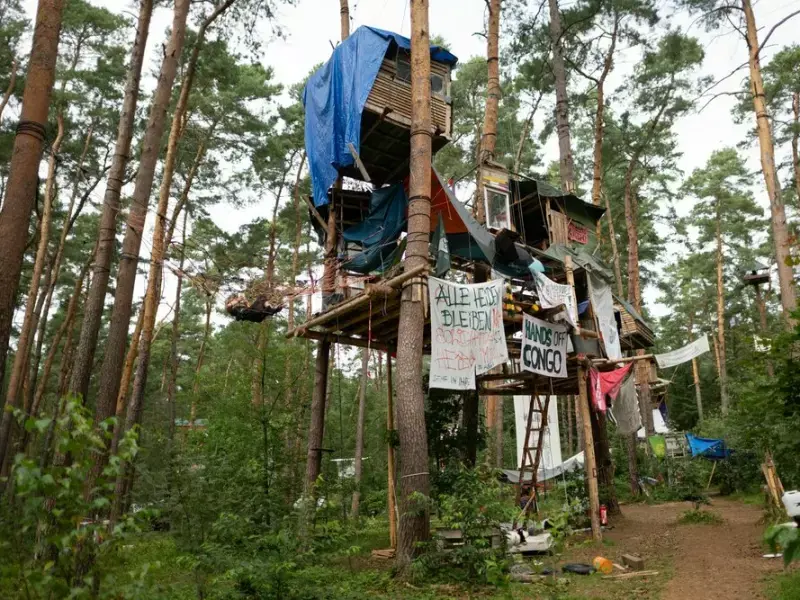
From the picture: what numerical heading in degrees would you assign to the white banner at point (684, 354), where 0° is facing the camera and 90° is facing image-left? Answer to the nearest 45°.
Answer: approximately 0°

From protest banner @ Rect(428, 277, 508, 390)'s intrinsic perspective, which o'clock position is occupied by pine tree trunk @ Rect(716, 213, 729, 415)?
The pine tree trunk is roughly at 7 o'clock from the protest banner.

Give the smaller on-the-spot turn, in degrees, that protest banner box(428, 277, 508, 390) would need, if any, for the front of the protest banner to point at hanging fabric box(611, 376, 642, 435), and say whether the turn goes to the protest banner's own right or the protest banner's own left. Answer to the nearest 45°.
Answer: approximately 135° to the protest banner's own left

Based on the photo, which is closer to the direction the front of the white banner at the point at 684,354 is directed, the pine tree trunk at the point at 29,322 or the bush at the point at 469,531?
the bush

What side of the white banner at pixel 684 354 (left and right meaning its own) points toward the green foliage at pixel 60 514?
front

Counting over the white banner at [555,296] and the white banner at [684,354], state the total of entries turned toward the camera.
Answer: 2

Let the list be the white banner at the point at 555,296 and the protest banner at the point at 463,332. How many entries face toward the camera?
2

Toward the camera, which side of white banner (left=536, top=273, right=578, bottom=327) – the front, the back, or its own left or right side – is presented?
front

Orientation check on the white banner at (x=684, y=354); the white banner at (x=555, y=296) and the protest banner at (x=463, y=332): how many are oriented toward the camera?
3

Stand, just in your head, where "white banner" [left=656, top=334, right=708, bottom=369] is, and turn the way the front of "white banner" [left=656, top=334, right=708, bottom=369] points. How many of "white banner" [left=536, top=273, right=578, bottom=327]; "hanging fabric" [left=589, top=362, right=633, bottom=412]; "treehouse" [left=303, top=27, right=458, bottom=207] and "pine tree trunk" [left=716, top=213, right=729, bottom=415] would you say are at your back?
1

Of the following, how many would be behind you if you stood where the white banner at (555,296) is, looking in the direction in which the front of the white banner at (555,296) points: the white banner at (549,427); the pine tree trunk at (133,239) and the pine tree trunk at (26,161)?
1

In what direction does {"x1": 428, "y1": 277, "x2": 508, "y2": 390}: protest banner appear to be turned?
toward the camera
